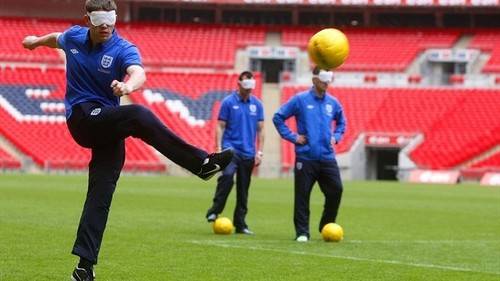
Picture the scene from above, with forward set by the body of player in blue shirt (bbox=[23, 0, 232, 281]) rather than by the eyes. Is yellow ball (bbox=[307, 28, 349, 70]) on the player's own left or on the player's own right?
on the player's own left

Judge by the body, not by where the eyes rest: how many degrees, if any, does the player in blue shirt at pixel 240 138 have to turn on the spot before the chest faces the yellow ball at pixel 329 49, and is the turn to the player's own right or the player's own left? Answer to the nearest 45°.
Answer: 0° — they already face it

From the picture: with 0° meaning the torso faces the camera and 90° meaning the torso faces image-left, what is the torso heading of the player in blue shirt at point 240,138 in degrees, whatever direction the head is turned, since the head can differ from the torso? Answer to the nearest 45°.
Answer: approximately 0°

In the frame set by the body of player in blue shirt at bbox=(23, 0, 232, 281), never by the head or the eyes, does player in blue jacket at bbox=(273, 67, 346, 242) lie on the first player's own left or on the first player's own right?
on the first player's own left

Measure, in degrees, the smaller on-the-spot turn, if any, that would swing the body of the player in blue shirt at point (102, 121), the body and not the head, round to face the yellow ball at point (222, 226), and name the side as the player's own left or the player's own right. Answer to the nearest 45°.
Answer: approximately 135° to the player's own left

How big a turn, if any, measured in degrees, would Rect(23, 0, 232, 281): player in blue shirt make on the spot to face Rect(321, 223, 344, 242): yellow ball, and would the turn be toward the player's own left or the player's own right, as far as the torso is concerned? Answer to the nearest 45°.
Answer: approximately 90° to the player's own left

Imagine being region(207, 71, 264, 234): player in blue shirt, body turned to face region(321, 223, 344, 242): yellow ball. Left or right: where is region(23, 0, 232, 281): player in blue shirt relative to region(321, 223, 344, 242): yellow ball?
right

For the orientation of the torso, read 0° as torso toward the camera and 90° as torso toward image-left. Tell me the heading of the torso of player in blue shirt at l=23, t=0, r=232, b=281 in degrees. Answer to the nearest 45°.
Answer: approximately 315°
